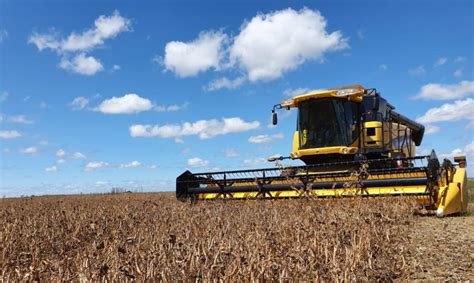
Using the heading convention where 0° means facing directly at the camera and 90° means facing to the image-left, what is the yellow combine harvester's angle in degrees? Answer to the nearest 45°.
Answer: approximately 45°
